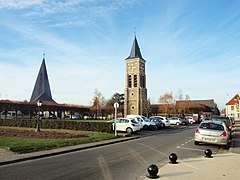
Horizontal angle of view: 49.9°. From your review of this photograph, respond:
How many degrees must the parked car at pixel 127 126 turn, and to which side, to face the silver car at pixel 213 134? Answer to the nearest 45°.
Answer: approximately 180°

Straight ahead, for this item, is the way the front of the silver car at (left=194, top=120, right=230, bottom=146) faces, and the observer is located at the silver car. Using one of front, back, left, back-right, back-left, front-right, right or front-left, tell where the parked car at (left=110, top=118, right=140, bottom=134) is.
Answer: front-left

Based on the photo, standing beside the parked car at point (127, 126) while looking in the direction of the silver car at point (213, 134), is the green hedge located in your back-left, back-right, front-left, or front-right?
back-right

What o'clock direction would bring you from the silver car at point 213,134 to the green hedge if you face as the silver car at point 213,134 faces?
The green hedge is roughly at 10 o'clock from the silver car.

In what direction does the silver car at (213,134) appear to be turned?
away from the camera

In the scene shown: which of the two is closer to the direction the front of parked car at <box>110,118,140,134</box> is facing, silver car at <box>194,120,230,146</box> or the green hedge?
the green hedge

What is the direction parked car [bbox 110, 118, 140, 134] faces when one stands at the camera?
facing away from the viewer and to the left of the viewer

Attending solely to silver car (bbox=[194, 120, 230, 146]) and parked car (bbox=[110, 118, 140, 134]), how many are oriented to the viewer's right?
0

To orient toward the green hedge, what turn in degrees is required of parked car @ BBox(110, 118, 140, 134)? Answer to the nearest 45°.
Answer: approximately 45° to its left

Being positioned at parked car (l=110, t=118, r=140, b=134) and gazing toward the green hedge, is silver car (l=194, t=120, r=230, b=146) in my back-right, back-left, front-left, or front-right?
back-left
